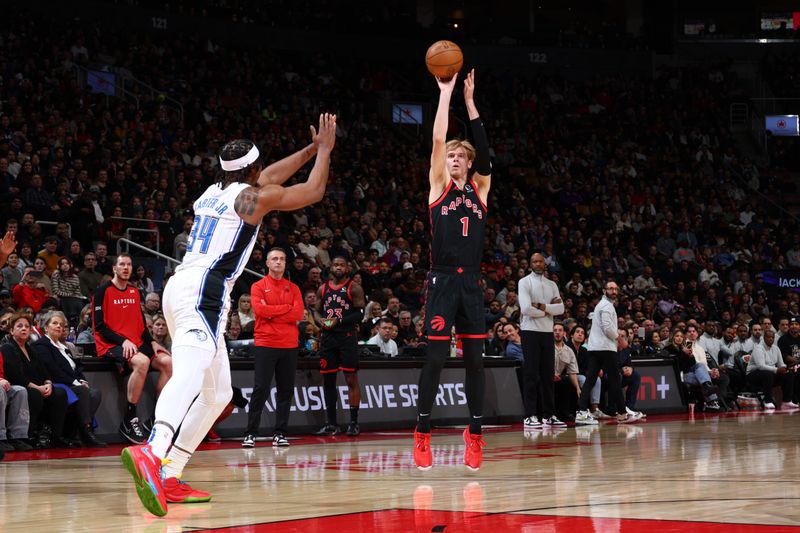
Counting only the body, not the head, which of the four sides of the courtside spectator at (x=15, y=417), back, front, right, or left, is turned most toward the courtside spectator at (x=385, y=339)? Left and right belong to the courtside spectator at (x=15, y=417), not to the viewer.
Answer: left

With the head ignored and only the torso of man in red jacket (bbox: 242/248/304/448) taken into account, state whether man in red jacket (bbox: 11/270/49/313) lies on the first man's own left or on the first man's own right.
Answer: on the first man's own right

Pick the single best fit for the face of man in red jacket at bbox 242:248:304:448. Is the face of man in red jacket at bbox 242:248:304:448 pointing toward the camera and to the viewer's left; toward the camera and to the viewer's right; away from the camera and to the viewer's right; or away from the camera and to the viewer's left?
toward the camera and to the viewer's right

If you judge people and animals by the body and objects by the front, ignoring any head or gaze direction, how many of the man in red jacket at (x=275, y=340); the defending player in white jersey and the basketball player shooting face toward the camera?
2

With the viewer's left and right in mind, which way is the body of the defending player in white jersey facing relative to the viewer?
facing away from the viewer and to the right of the viewer

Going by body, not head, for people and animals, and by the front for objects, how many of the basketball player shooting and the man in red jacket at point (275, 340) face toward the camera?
2

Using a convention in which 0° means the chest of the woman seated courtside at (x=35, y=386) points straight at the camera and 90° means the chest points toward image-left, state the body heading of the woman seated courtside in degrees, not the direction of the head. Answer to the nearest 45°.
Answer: approximately 315°
